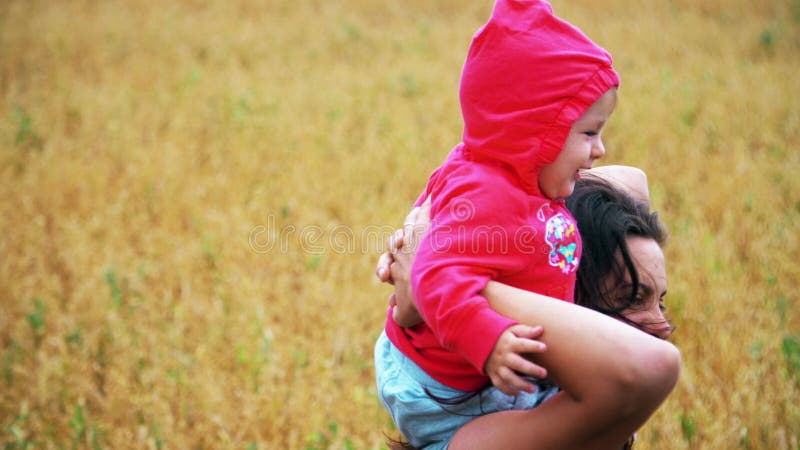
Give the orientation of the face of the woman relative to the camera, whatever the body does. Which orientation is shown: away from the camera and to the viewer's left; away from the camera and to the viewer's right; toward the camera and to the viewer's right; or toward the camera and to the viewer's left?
toward the camera and to the viewer's right

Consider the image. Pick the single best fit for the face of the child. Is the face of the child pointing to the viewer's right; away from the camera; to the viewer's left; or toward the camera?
to the viewer's right

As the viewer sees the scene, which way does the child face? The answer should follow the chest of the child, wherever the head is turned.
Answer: to the viewer's right
